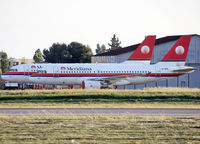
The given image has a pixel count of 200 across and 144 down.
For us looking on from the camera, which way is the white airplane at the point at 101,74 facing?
facing to the left of the viewer
